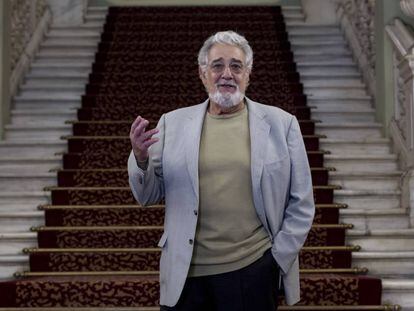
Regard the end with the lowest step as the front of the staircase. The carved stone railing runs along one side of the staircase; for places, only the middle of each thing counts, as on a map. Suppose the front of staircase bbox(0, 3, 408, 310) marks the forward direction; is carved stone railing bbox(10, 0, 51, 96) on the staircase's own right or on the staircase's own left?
on the staircase's own right

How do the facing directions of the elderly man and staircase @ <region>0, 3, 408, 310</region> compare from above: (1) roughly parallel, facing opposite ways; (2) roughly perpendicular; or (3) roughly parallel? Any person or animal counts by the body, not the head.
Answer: roughly parallel

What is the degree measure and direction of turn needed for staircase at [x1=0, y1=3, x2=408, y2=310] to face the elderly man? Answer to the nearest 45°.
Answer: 0° — it already faces them

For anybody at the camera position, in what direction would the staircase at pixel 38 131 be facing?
facing the viewer

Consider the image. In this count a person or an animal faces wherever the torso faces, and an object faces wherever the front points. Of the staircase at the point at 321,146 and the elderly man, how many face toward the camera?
2

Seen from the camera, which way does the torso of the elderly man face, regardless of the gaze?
toward the camera

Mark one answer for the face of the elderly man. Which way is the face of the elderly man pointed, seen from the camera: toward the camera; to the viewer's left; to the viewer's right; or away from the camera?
toward the camera

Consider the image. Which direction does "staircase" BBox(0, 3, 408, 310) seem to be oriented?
toward the camera

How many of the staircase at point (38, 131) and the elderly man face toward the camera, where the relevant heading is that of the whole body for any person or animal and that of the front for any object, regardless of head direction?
2

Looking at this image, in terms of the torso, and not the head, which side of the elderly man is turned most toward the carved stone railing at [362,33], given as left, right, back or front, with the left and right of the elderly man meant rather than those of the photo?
back
